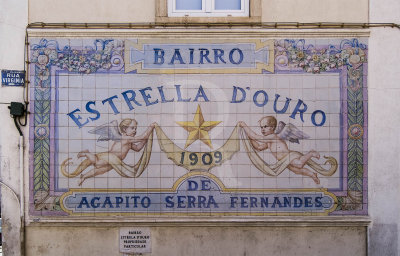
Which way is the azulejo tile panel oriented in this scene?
toward the camera

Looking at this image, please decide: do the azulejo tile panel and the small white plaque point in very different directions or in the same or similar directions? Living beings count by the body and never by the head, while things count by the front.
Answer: same or similar directions

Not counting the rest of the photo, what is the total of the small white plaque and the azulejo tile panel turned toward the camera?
2

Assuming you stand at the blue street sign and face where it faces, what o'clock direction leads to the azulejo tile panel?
The azulejo tile panel is roughly at 10 o'clock from the blue street sign.

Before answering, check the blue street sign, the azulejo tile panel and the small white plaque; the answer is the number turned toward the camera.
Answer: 3

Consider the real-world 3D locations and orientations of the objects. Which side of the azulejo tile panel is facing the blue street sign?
right

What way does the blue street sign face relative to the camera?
toward the camera

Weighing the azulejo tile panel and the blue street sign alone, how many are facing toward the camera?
2
